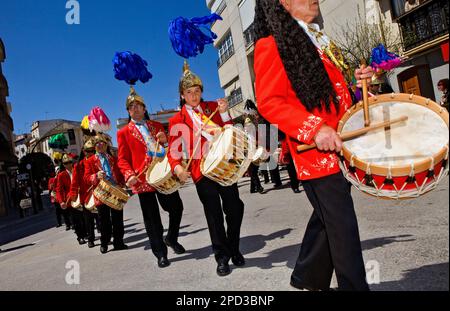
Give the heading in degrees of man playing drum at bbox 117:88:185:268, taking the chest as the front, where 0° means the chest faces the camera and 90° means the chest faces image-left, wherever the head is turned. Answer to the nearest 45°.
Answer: approximately 315°

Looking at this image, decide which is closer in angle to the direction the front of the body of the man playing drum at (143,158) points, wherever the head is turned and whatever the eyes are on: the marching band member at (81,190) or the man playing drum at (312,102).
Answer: the man playing drum

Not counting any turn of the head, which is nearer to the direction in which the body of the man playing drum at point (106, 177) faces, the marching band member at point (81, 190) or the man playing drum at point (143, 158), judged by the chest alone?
the man playing drum

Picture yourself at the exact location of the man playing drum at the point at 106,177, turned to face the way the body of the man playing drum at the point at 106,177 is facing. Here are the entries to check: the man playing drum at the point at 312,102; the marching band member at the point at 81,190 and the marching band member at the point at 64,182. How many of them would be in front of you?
1

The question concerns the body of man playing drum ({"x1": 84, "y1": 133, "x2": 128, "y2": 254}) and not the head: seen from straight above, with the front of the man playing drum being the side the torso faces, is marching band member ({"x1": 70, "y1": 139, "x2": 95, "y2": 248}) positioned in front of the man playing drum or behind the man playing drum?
behind

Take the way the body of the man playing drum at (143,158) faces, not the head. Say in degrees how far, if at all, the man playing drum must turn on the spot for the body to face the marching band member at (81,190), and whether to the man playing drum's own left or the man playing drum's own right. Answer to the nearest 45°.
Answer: approximately 180°

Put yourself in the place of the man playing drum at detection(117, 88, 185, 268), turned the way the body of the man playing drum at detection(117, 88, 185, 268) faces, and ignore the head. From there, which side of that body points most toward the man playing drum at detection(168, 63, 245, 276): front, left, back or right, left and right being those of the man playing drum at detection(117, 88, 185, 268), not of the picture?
front

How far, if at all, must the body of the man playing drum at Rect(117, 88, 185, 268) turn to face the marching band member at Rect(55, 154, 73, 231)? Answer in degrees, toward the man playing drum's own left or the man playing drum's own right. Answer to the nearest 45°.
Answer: approximately 180°

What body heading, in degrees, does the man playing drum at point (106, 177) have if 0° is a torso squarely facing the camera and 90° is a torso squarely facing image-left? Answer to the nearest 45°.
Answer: approximately 0°
